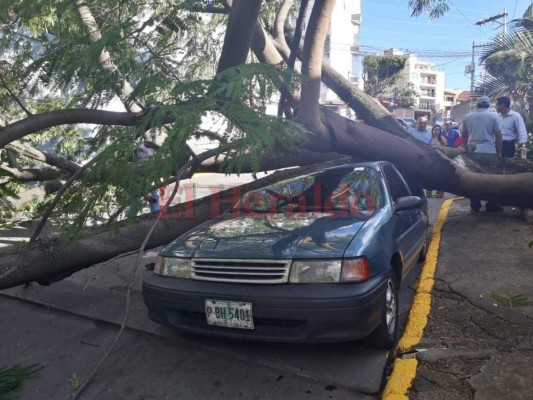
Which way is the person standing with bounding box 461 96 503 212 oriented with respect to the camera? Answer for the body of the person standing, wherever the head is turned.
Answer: away from the camera

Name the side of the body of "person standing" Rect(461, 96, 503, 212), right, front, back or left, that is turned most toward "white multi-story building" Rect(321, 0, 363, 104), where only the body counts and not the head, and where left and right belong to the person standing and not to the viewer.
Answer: front

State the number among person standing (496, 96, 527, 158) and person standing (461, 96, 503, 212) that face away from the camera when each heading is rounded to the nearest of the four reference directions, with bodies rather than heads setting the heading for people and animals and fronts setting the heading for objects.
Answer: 1

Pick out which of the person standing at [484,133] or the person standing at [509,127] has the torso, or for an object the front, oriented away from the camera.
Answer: the person standing at [484,133]

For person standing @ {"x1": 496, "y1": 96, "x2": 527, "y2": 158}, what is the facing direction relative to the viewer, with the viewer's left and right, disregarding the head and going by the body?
facing the viewer and to the left of the viewer

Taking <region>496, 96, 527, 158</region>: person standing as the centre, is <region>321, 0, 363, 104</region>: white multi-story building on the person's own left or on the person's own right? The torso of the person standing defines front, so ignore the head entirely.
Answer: on the person's own right
